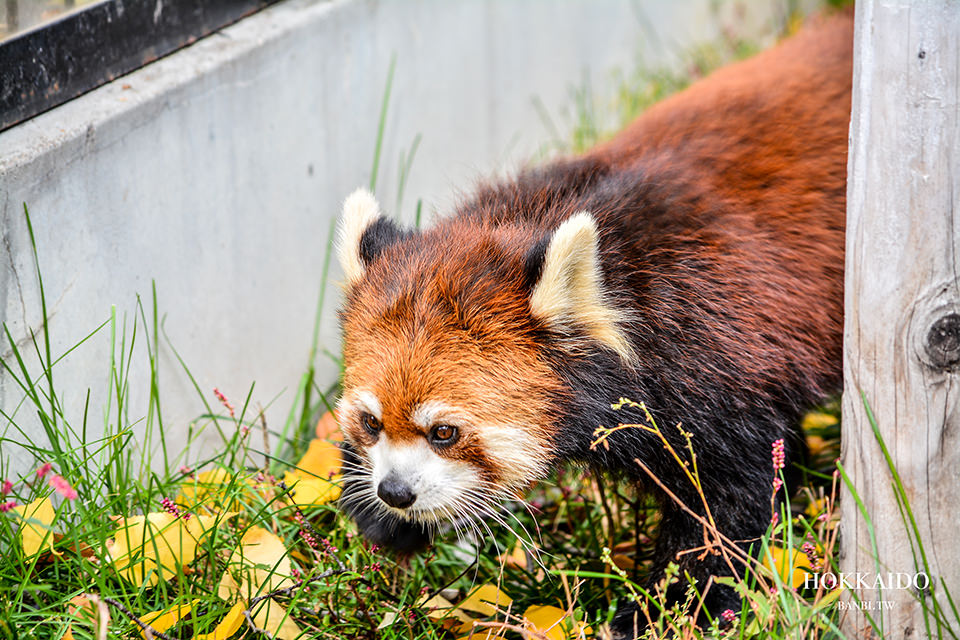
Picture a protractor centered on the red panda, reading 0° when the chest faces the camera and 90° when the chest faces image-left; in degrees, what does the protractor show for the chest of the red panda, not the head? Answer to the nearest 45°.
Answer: approximately 45°

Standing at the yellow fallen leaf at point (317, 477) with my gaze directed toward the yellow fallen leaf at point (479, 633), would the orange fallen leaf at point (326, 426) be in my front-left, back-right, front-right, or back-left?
back-left

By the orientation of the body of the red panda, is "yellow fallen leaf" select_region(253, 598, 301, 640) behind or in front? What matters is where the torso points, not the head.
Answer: in front

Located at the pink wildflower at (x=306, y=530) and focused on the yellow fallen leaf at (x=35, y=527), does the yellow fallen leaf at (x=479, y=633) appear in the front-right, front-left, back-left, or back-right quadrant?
back-left

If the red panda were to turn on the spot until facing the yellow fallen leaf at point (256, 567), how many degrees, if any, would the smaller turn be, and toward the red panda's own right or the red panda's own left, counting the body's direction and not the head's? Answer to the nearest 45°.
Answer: approximately 45° to the red panda's own right

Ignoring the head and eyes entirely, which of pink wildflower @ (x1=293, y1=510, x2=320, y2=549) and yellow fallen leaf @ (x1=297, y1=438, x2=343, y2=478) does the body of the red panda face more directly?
the pink wildflower

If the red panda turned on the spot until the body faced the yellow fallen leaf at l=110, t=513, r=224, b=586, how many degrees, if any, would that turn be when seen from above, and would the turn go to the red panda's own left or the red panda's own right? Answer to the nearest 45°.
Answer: approximately 45° to the red panda's own right

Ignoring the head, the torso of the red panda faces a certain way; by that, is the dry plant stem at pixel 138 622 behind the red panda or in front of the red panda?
in front

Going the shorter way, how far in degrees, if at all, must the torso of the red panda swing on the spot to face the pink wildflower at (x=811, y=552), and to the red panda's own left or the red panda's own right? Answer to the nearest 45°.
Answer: approximately 90° to the red panda's own left

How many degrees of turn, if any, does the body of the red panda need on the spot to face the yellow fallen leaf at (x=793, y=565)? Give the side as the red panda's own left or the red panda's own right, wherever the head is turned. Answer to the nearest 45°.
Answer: approximately 90° to the red panda's own left
